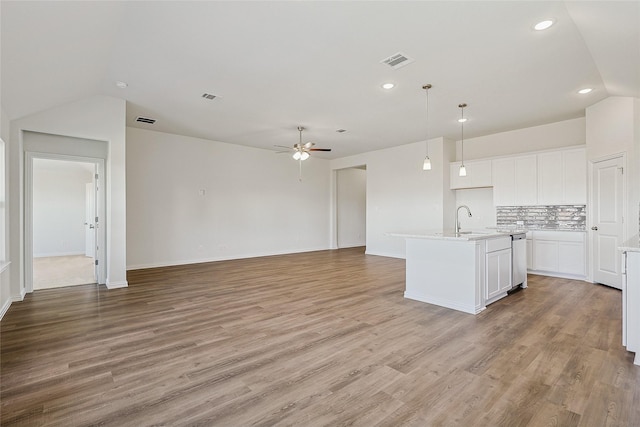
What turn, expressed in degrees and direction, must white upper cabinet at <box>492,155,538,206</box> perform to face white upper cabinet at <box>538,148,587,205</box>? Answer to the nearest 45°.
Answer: approximately 90° to its left

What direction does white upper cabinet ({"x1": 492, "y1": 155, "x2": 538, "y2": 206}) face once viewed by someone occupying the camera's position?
facing the viewer

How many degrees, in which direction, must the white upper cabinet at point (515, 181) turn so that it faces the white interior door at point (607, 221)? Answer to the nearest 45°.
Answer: approximately 45° to its left

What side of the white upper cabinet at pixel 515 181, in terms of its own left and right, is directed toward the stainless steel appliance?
front

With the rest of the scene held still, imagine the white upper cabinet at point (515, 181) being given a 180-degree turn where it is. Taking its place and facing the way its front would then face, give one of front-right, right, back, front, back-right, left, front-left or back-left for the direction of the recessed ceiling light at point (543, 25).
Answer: back

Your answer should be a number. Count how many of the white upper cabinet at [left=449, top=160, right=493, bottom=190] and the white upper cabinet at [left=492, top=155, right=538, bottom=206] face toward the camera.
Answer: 2

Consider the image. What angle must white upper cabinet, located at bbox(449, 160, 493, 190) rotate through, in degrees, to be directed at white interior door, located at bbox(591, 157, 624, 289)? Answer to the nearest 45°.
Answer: approximately 45° to its left

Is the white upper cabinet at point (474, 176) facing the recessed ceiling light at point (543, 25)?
yes

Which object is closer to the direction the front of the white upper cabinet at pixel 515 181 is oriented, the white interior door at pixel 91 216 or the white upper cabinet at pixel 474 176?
the white interior door

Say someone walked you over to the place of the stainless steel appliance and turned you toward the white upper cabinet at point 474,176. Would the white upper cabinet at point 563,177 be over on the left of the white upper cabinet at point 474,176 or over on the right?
right

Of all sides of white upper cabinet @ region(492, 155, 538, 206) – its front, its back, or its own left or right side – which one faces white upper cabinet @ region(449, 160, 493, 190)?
right

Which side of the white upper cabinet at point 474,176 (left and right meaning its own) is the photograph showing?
front

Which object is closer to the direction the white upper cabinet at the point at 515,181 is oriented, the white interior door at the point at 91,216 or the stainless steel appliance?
the stainless steel appliance
